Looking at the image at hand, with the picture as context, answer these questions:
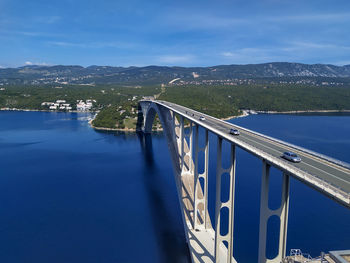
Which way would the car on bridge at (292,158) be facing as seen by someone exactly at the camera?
facing the viewer and to the right of the viewer

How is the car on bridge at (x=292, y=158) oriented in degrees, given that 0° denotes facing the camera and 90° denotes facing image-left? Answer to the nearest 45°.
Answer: approximately 315°
